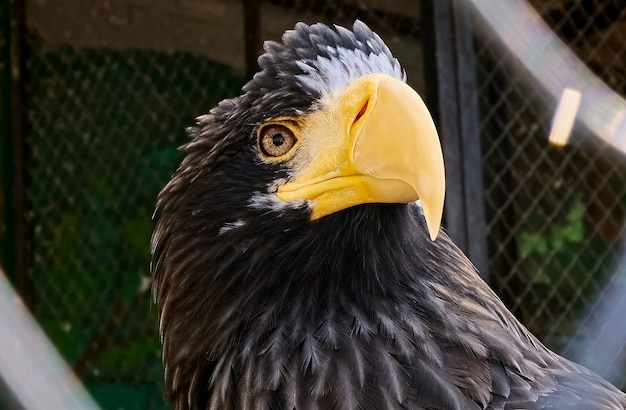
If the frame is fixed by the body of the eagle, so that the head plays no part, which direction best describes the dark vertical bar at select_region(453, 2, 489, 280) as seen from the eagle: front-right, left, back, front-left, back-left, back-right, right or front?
back-left

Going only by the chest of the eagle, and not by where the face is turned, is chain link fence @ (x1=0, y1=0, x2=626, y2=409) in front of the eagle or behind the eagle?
behind

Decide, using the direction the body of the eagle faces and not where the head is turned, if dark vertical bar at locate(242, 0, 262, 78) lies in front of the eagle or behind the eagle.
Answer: behind

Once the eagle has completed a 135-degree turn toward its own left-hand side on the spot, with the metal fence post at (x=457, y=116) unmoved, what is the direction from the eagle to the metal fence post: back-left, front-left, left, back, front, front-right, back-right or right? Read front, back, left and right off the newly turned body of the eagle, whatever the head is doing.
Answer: front

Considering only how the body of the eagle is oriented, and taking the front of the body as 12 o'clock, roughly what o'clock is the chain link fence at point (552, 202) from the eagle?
The chain link fence is roughly at 8 o'clock from the eagle.
